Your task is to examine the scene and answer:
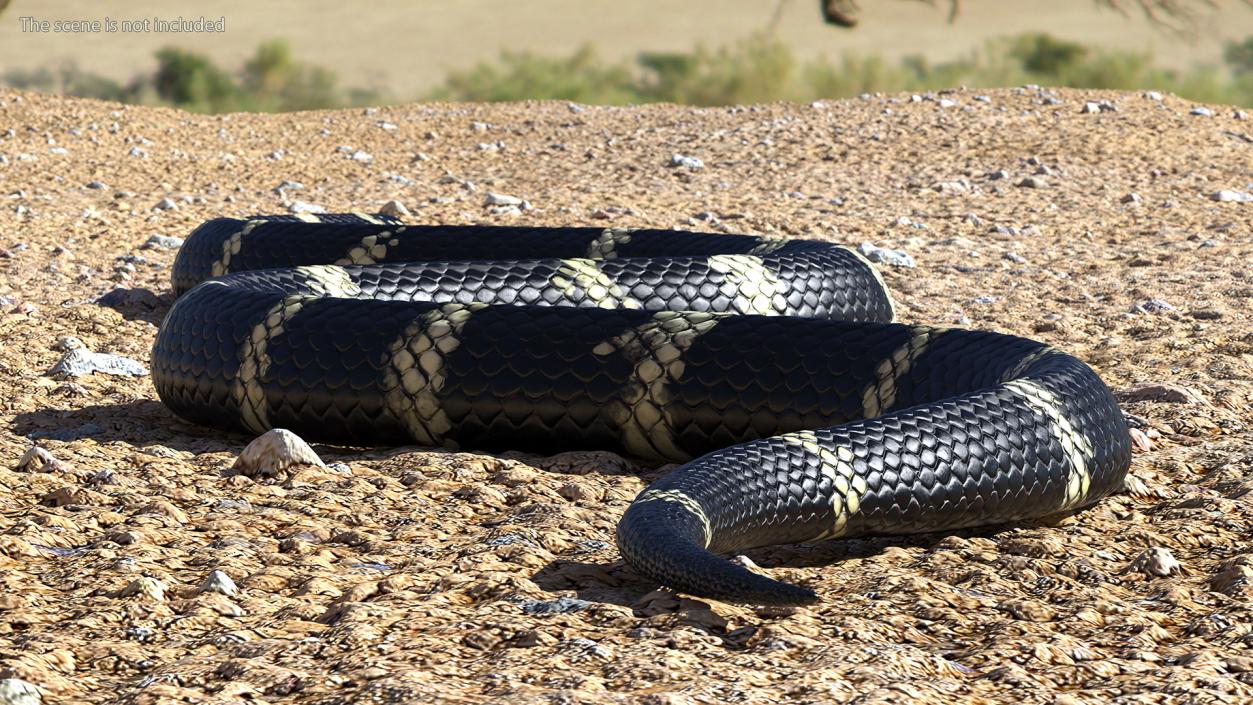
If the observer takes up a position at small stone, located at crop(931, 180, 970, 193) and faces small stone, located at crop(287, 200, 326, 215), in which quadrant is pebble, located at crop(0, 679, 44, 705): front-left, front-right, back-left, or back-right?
front-left

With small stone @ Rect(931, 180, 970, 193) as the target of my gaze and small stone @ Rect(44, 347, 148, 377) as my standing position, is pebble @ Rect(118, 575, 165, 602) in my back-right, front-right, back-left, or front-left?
back-right
